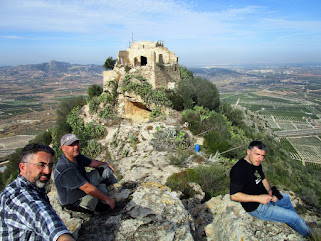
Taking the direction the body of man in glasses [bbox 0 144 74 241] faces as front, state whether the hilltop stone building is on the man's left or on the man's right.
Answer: on the man's left

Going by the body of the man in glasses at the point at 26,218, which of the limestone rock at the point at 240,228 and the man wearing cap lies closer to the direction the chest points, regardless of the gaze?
the limestone rock

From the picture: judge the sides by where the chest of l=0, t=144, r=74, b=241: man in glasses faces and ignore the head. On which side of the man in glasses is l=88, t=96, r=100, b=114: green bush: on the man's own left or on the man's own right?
on the man's own left

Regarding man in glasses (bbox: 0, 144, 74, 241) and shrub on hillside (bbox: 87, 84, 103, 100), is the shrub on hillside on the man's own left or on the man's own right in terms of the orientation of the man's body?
on the man's own left

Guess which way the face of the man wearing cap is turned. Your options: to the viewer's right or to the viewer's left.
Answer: to the viewer's right
